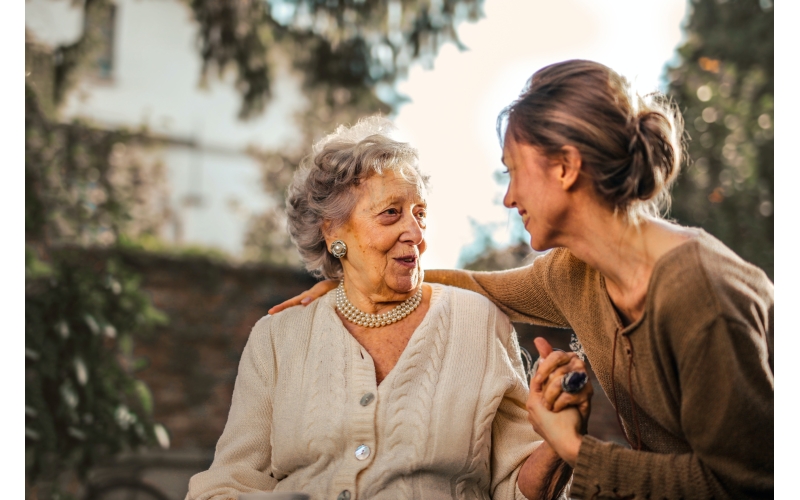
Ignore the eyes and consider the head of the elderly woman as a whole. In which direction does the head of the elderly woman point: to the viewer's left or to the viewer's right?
to the viewer's right

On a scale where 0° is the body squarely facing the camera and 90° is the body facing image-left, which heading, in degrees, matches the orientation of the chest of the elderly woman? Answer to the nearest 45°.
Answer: approximately 0°
